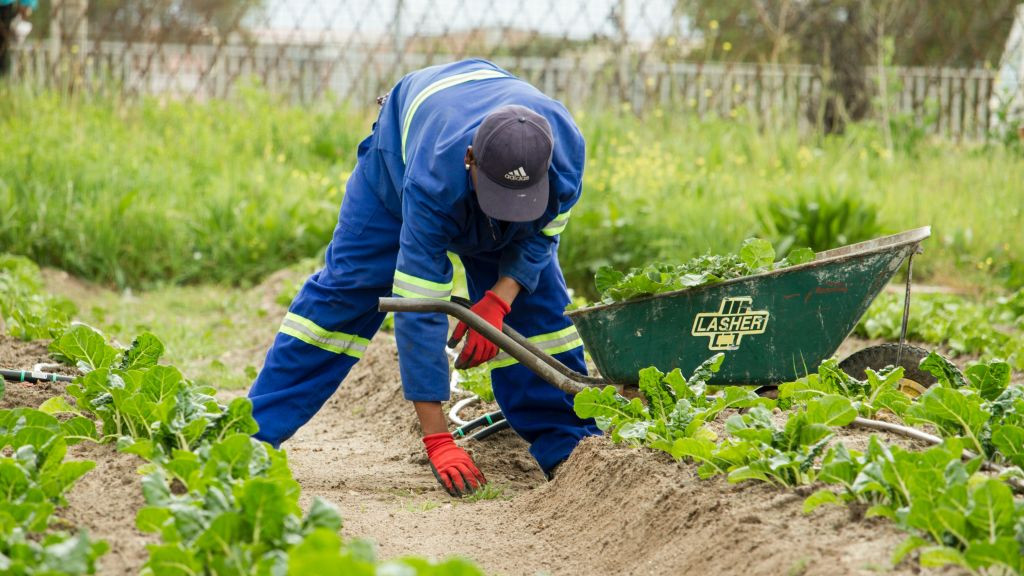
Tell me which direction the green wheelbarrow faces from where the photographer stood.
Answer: facing to the right of the viewer

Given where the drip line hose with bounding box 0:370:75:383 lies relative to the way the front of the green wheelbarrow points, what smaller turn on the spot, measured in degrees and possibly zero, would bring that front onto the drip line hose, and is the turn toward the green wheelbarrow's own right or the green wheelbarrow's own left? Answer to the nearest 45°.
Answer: approximately 180°

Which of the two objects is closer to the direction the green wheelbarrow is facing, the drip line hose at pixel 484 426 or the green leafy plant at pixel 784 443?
the green leafy plant

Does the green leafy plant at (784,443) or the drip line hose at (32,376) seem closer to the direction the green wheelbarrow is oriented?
the green leafy plant

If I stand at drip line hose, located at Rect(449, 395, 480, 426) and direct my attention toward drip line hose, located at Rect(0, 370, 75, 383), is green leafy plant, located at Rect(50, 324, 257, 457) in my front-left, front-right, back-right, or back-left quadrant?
front-left

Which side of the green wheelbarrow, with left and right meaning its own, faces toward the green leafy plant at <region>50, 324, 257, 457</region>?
back

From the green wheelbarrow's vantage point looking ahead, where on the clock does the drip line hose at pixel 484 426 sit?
The drip line hose is roughly at 7 o'clock from the green wheelbarrow.

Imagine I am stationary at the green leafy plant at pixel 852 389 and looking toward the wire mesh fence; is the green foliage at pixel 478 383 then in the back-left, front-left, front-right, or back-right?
front-left

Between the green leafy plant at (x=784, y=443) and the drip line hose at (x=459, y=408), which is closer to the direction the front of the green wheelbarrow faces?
the green leafy plant

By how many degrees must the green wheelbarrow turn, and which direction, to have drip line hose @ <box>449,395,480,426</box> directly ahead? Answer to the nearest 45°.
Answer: approximately 135° to its left

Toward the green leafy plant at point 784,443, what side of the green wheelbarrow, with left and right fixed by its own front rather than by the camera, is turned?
right
